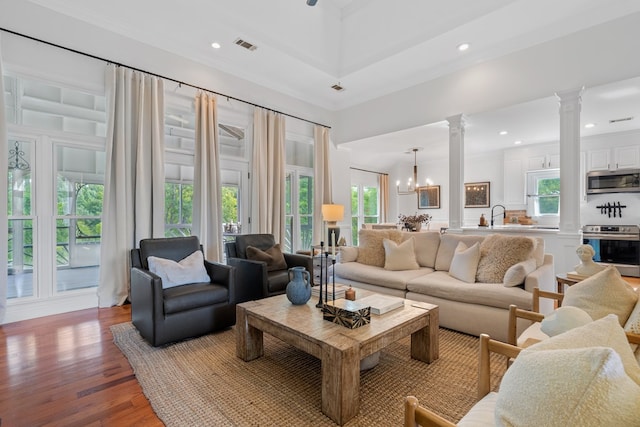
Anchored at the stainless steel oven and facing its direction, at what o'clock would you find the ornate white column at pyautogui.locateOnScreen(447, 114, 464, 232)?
The ornate white column is roughly at 1 o'clock from the stainless steel oven.

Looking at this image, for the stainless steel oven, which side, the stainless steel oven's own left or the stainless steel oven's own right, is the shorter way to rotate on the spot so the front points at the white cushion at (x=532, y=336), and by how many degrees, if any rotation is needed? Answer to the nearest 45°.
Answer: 0° — it already faces it

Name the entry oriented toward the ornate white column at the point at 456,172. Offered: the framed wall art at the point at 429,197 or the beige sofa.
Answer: the framed wall art

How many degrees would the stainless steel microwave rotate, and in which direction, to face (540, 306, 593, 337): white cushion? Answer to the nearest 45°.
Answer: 0° — it already faces it

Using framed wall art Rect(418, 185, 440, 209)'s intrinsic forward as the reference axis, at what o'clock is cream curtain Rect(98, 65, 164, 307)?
The cream curtain is roughly at 1 o'clock from the framed wall art.

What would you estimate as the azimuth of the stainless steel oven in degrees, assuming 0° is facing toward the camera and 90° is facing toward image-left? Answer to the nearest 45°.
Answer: approximately 0°

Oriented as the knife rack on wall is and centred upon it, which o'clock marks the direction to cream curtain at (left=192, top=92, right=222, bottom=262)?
The cream curtain is roughly at 1 o'clock from the knife rack on wall.

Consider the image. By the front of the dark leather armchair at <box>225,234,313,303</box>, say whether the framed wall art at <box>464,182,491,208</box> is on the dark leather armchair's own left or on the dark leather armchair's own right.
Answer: on the dark leather armchair's own left

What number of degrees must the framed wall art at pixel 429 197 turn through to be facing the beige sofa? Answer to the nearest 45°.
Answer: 0° — it already faces it

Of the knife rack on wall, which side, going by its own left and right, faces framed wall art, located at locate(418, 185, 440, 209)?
right

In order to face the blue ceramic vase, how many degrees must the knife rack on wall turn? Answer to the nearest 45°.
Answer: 0° — it already faces it

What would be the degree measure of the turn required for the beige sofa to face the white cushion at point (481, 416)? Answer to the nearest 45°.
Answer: approximately 45° to its left
